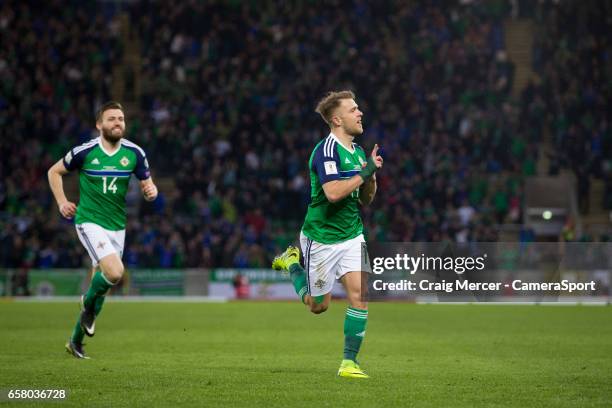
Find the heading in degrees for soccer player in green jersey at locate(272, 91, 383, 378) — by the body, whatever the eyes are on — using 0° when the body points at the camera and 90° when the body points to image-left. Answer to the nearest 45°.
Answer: approximately 315°

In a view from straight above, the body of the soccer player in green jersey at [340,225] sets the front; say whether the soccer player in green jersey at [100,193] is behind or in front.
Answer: behind

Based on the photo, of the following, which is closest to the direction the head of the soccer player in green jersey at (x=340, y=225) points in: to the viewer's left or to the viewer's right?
to the viewer's right

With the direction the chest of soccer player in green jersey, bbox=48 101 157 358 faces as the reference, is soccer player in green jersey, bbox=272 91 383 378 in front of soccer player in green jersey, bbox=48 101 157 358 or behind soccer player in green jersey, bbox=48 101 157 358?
in front

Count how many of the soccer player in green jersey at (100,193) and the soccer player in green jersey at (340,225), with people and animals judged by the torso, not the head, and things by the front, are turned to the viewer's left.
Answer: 0
